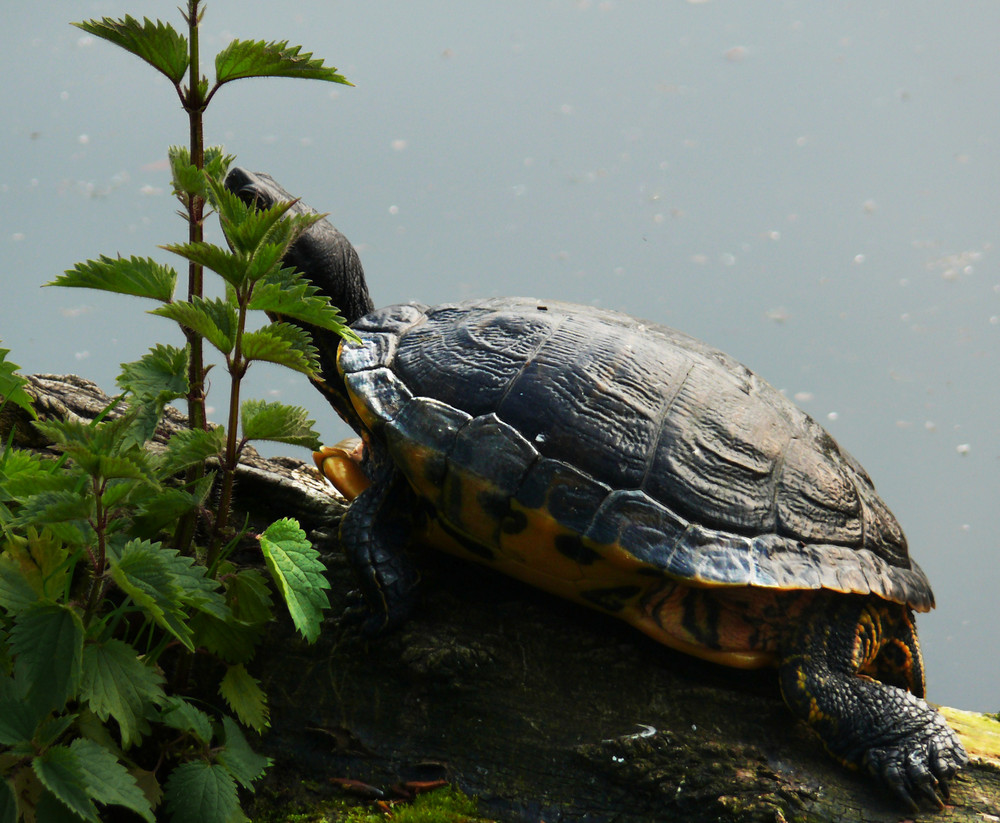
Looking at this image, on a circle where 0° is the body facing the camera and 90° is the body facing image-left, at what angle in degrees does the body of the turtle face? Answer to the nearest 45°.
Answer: approximately 90°
